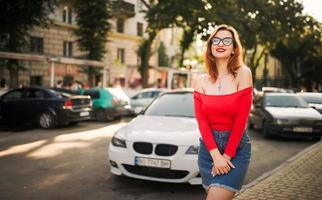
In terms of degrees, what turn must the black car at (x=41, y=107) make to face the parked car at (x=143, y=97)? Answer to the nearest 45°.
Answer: approximately 90° to its right

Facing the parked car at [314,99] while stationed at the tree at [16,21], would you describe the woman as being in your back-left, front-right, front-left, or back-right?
front-right

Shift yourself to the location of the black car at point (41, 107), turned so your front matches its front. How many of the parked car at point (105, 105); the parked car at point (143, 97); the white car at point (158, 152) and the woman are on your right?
2

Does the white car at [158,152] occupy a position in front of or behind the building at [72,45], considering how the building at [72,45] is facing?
in front

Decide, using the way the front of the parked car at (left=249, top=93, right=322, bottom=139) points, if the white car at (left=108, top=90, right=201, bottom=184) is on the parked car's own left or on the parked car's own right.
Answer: on the parked car's own right

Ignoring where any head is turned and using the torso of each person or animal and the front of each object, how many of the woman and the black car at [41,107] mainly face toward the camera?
1

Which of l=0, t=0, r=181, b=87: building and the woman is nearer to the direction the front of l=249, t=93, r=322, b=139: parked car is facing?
the woman

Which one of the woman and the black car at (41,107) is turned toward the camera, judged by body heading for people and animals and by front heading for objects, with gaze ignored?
the woman

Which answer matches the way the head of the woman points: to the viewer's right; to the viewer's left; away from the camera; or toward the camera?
toward the camera

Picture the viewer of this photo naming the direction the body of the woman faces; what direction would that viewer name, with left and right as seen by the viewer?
facing the viewer

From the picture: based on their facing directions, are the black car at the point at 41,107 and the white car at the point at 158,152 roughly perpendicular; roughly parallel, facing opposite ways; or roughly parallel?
roughly perpendicular

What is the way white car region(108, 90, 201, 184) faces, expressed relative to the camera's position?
facing the viewer and to the left of the viewer

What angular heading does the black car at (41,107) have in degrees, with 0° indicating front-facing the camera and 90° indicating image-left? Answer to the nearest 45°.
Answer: approximately 135°
